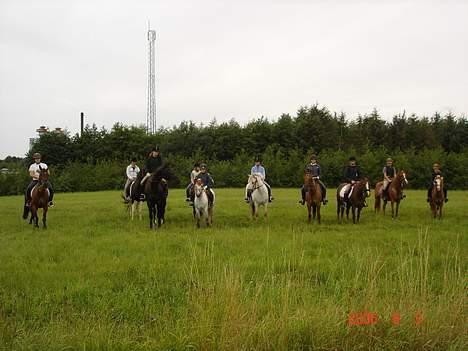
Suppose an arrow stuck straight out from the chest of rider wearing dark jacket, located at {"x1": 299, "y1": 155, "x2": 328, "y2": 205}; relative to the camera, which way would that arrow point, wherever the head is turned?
toward the camera

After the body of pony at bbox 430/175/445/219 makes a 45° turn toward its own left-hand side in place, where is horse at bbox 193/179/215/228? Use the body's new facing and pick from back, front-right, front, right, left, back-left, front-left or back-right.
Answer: right

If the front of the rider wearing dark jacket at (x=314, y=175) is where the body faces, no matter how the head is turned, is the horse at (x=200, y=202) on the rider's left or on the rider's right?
on the rider's right

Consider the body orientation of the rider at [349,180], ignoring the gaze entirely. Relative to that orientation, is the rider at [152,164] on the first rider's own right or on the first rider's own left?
on the first rider's own right

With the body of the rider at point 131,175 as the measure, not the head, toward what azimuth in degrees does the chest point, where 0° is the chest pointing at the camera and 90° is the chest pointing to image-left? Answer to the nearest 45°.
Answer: approximately 315°

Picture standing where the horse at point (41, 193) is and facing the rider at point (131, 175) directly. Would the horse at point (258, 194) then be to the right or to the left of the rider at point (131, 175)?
right

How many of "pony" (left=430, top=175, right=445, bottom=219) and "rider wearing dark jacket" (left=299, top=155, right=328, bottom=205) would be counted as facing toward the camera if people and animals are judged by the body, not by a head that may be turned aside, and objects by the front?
2

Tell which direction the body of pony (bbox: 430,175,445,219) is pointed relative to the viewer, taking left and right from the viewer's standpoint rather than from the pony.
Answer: facing the viewer

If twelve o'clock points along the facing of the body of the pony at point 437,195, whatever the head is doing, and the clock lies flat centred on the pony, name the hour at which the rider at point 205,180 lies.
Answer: The rider is roughly at 2 o'clock from the pony.

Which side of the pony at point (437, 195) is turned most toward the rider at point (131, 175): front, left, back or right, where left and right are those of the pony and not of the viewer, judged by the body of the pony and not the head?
right

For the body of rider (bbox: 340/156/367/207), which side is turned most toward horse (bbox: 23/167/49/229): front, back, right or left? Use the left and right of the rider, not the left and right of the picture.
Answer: right

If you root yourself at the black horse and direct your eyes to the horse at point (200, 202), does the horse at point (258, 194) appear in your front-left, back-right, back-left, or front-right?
front-left

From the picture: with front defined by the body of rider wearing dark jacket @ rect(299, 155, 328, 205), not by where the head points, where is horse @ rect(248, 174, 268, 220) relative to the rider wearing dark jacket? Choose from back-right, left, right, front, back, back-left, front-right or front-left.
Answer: right

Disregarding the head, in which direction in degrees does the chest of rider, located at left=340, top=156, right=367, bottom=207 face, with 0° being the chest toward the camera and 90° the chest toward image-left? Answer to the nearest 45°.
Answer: approximately 315°
